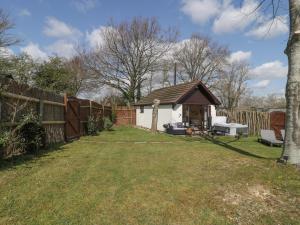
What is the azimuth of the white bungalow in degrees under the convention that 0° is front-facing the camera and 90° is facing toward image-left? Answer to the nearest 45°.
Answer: approximately 315°

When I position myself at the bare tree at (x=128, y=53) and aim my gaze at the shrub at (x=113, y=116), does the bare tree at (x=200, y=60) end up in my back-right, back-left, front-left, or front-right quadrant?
back-left

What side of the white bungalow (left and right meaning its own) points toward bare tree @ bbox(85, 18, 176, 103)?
back

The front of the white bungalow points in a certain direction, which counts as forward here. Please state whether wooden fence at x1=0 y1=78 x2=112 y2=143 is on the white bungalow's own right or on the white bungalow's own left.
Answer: on the white bungalow's own right

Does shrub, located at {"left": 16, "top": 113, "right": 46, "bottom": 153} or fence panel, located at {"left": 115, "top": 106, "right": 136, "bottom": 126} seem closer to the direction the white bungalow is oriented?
the shrub

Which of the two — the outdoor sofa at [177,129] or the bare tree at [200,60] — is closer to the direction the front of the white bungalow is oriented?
the outdoor sofa

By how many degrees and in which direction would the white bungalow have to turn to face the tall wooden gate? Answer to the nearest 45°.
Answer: approximately 90° to its right

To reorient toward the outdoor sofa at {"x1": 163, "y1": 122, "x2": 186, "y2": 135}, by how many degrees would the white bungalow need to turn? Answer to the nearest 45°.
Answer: approximately 45° to its right

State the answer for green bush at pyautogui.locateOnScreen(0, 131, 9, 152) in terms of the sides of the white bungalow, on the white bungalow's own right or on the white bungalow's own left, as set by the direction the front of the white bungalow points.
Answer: on the white bungalow's own right

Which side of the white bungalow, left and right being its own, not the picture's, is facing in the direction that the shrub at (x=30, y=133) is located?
right

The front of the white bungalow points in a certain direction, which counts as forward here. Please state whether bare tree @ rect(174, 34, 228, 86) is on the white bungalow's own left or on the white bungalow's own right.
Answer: on the white bungalow's own left
